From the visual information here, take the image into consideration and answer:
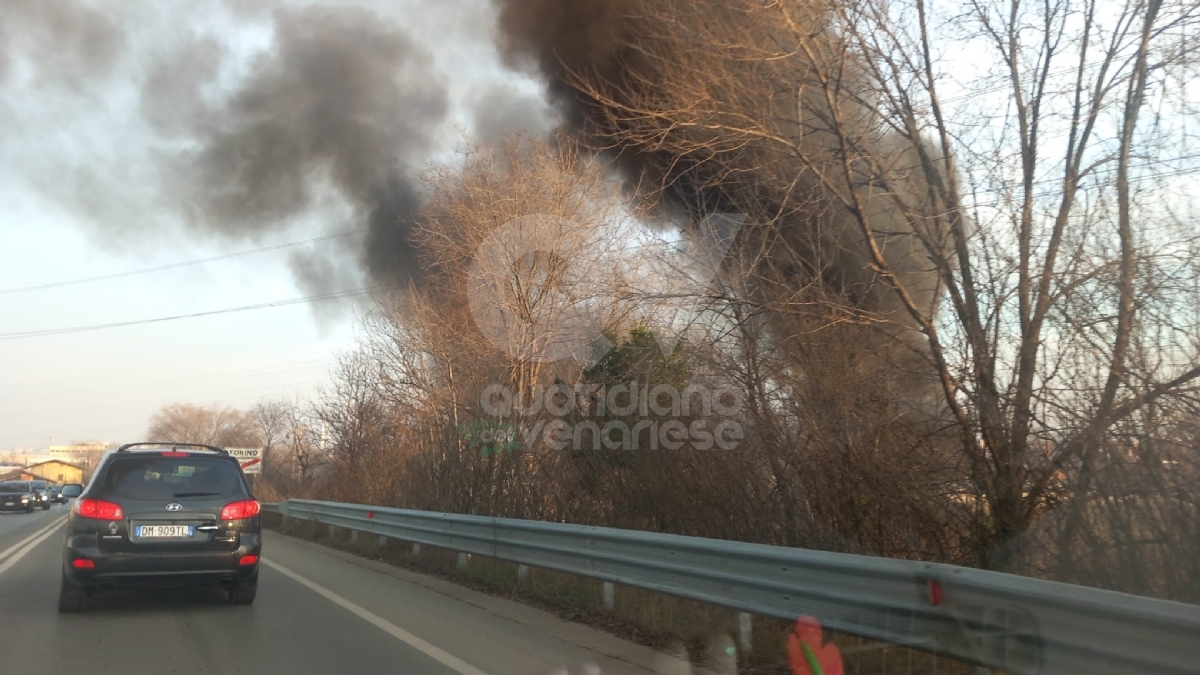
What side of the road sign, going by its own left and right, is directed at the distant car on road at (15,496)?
right

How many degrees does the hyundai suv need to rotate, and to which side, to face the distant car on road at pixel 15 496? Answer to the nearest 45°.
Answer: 0° — it already faces it

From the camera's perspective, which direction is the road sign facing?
toward the camera

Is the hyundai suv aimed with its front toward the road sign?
yes

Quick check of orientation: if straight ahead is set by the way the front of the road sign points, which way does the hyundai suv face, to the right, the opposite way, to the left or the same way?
the opposite way

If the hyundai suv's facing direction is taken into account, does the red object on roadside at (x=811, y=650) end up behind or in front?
behind

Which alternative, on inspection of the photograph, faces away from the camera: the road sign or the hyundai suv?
the hyundai suv

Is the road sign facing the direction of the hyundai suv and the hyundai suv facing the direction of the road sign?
yes

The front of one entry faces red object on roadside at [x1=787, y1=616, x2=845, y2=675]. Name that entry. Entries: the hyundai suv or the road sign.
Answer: the road sign

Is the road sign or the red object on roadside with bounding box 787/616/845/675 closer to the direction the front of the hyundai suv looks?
the road sign

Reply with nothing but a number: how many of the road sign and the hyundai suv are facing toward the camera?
1

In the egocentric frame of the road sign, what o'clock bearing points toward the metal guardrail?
The metal guardrail is roughly at 12 o'clock from the road sign.

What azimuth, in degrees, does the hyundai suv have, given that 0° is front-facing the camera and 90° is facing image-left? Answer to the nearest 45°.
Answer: approximately 180°

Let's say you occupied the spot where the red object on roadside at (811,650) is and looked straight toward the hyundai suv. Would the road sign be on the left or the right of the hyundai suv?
right

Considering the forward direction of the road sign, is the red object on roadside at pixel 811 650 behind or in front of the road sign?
in front
